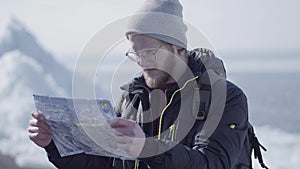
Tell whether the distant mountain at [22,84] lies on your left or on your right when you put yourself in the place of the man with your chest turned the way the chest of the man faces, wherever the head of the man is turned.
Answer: on your right

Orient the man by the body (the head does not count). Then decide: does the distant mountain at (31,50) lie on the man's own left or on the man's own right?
on the man's own right

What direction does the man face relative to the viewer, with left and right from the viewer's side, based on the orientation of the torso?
facing the viewer and to the left of the viewer
